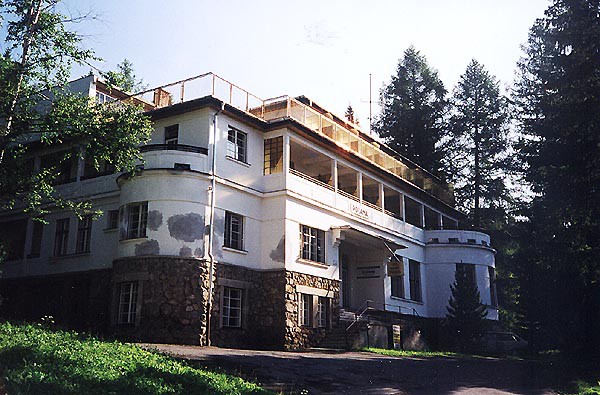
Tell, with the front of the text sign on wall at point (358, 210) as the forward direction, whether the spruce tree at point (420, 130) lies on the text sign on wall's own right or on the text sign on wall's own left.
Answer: on the text sign on wall's own left

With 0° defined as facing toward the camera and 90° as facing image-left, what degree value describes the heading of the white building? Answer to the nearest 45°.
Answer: approximately 315°

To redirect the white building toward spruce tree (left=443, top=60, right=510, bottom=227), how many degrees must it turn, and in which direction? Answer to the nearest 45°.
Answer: approximately 90° to its left

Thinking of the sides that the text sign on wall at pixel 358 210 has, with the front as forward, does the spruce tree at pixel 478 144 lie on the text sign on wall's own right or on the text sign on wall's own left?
on the text sign on wall's own left

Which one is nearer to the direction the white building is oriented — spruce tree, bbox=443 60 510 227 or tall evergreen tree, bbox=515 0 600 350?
the tall evergreen tree
